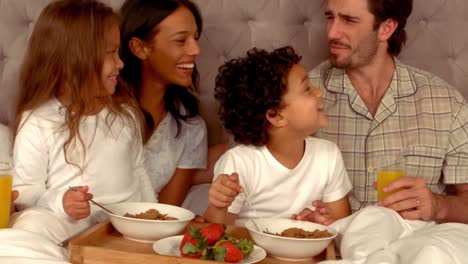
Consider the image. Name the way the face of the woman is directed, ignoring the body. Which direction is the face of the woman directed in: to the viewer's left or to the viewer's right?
to the viewer's right

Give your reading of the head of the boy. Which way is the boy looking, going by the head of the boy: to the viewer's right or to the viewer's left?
to the viewer's right

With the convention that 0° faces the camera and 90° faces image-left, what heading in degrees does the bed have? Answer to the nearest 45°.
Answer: approximately 0°

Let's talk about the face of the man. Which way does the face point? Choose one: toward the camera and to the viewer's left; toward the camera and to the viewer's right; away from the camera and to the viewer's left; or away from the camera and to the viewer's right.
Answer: toward the camera and to the viewer's left

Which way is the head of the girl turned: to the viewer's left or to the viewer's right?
to the viewer's right
